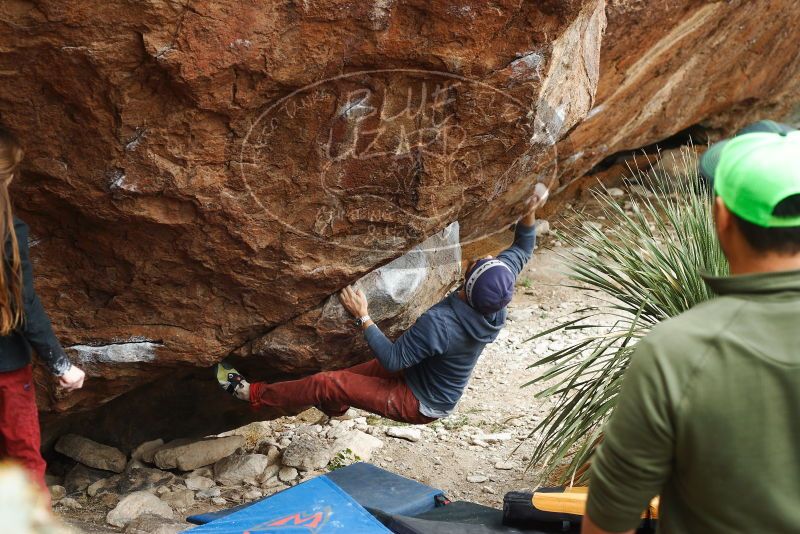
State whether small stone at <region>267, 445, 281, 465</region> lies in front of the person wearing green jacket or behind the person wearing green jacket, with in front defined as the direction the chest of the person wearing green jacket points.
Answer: in front

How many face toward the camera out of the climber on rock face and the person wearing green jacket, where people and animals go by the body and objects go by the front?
0

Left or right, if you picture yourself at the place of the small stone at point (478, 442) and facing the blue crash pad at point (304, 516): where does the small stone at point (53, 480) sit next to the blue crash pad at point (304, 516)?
right

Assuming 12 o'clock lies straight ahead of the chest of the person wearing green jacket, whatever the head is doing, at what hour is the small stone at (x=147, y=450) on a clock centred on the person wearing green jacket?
The small stone is roughly at 12 o'clock from the person wearing green jacket.

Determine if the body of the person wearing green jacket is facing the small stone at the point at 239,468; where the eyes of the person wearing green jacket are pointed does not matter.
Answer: yes

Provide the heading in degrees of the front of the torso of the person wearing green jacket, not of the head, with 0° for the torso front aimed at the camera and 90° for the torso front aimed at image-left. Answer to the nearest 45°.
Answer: approximately 135°

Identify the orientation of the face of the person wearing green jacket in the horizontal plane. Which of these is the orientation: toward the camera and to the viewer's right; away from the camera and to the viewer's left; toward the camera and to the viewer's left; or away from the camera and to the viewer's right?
away from the camera and to the viewer's left
